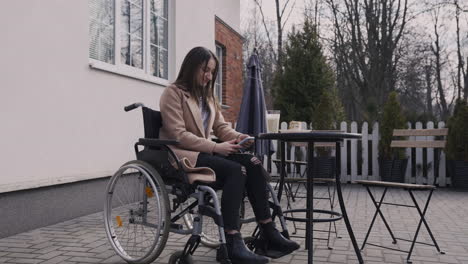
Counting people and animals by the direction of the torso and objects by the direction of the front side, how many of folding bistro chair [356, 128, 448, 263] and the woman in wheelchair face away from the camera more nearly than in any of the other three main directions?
0

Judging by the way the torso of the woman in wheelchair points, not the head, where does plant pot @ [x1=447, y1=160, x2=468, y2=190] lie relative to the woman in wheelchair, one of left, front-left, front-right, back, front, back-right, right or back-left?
left

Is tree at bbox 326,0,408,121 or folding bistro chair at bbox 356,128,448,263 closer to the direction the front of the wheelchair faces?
the folding bistro chair

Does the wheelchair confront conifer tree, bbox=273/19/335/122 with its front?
no

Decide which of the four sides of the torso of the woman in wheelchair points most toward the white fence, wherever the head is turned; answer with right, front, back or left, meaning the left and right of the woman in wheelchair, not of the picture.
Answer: left

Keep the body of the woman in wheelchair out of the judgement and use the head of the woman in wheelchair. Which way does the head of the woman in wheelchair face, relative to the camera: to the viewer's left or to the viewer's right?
to the viewer's right

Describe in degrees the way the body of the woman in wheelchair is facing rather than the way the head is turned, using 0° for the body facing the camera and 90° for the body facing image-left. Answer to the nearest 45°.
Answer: approximately 315°

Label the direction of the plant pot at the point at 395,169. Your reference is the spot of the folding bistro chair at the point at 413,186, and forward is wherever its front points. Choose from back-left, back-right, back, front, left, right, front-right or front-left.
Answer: back-right

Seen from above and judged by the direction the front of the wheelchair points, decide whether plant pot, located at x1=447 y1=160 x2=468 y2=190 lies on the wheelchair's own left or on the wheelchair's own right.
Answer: on the wheelchair's own left

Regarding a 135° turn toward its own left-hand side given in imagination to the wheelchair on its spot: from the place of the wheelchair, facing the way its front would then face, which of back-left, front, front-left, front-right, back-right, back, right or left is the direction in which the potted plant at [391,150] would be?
front-right

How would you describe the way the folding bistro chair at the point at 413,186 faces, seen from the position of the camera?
facing the viewer and to the left of the viewer

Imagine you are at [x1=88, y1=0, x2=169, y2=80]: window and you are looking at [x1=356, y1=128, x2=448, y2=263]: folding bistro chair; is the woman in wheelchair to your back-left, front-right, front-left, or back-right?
front-right

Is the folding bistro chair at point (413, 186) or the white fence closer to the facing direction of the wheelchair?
the folding bistro chair

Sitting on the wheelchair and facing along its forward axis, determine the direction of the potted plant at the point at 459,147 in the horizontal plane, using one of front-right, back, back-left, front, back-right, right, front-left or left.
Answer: left

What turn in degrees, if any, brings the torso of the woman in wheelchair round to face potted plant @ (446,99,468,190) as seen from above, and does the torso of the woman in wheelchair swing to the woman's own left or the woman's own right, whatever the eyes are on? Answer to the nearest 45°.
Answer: approximately 90° to the woman's own left

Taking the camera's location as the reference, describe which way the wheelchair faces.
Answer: facing the viewer and to the right of the viewer

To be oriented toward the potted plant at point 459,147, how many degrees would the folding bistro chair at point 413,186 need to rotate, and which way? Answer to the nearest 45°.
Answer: approximately 135° to its right

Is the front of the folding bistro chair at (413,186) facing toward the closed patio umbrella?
no

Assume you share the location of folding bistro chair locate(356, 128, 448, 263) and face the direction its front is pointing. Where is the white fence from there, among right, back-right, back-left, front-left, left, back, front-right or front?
back-right

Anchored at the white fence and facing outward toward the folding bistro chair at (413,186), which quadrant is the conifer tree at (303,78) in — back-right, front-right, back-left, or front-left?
back-right
